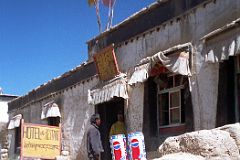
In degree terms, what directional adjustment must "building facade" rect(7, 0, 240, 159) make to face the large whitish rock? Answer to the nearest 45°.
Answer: approximately 45° to its left

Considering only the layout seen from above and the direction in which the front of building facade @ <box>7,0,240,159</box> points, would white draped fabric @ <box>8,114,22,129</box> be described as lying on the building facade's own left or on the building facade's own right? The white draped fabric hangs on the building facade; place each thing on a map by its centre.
on the building facade's own right

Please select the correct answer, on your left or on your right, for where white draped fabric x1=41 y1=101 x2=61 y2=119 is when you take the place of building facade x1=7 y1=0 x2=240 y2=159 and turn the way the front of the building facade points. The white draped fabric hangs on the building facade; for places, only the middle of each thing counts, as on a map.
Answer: on your right

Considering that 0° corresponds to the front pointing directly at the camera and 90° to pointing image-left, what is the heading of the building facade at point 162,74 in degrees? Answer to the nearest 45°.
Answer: approximately 45°

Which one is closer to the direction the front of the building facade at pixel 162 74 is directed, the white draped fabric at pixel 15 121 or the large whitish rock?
the large whitish rock

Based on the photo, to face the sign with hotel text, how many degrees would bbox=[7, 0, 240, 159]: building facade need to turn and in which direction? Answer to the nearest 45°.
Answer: approximately 90° to its right
